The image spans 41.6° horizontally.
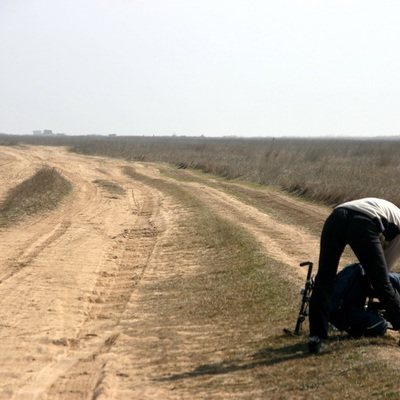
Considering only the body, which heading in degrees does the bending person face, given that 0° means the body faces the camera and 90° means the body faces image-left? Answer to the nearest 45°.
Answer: approximately 225°
